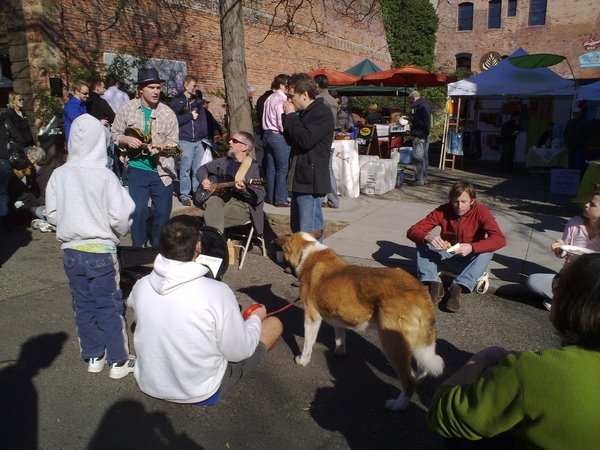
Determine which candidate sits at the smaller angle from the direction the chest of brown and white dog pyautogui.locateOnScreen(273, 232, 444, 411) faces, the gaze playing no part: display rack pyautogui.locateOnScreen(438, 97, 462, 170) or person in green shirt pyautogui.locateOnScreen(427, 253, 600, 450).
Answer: the display rack

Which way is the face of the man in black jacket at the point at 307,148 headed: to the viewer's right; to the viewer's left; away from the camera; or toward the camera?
to the viewer's left

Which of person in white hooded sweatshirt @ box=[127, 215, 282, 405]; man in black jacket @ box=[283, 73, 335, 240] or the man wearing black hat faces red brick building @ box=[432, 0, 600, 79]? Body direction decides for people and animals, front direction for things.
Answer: the person in white hooded sweatshirt

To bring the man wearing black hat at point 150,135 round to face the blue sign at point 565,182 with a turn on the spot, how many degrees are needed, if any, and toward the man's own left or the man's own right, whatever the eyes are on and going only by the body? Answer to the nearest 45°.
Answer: approximately 90° to the man's own left

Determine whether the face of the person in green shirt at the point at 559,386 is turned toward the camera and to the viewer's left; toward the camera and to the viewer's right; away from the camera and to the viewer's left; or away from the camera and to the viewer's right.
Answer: away from the camera and to the viewer's left

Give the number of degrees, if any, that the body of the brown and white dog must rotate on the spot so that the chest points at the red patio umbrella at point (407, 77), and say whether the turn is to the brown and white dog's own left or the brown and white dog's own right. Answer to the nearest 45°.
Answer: approximately 45° to the brown and white dog's own right

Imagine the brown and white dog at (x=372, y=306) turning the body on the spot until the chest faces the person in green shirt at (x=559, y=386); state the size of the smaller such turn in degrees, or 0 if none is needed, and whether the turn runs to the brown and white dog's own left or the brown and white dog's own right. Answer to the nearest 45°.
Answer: approximately 135° to the brown and white dog's own left

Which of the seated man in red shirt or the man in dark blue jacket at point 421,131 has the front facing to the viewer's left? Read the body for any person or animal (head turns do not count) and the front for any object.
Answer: the man in dark blue jacket

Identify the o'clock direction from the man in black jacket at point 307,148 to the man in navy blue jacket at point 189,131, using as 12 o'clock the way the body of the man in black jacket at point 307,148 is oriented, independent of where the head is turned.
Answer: the man in navy blue jacket at point 189,131 is roughly at 2 o'clock from the man in black jacket at point 307,148.

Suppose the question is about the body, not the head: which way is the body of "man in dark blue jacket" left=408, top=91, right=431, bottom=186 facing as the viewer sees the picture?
to the viewer's left

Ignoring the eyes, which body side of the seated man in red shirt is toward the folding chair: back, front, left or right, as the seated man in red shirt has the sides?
right

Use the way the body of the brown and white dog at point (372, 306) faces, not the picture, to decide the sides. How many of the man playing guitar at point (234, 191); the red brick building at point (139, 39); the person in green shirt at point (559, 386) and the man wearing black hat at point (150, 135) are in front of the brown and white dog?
3

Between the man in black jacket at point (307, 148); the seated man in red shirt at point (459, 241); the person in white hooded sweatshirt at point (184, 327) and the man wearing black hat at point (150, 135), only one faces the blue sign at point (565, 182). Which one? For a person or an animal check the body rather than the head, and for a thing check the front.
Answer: the person in white hooded sweatshirt

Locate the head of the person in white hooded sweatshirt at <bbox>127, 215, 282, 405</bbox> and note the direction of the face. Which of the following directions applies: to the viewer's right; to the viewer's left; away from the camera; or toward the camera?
away from the camera

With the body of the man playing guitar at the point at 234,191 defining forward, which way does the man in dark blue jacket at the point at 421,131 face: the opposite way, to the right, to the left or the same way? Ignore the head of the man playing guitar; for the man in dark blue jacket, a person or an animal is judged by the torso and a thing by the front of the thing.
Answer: to the right
